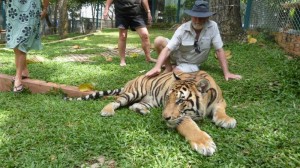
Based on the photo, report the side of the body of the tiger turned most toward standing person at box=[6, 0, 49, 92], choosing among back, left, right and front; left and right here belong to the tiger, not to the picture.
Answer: back

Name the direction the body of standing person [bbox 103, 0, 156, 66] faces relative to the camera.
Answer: toward the camera

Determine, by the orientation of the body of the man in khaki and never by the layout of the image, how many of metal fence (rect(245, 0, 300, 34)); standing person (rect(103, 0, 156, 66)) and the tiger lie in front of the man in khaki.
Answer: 1

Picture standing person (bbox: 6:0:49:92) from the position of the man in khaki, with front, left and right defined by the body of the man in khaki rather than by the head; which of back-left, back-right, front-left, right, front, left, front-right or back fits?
right

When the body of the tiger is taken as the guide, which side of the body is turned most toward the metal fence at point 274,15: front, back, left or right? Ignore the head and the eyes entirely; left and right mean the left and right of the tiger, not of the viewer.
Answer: left

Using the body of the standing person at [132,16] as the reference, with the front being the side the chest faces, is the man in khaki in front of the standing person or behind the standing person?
in front

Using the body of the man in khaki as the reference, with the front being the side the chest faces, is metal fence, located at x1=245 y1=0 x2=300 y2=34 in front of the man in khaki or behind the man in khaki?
behind

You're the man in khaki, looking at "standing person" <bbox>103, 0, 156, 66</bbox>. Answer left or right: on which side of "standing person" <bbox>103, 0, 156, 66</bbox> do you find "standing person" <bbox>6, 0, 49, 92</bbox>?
left

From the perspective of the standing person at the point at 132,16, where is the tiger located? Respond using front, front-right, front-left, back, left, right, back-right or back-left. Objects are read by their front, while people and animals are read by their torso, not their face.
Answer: front

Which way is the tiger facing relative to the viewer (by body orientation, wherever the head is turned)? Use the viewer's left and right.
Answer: facing the viewer and to the right of the viewer

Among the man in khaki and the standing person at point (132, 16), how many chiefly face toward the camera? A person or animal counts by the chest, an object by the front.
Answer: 2

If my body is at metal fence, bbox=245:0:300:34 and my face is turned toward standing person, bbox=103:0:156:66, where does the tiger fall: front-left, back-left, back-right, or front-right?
front-left

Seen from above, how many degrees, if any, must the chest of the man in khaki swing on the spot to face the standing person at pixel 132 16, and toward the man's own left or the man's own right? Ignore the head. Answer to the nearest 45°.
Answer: approximately 135° to the man's own right
